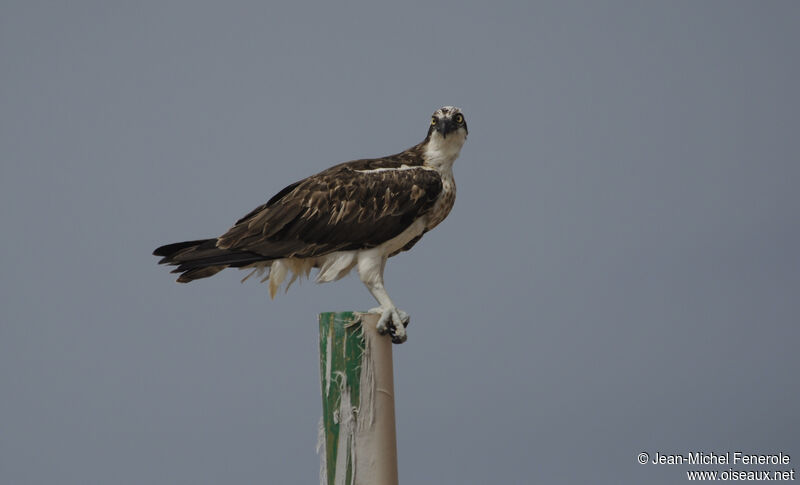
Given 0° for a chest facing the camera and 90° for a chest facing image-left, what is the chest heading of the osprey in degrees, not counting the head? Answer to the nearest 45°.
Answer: approximately 270°
